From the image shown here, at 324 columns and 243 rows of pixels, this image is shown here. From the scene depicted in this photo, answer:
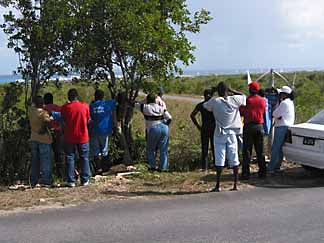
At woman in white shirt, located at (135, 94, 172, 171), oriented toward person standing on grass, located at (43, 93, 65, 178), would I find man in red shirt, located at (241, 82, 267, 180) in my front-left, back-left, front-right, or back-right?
back-left

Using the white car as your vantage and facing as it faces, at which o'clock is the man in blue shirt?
The man in blue shirt is roughly at 7 o'clock from the white car.

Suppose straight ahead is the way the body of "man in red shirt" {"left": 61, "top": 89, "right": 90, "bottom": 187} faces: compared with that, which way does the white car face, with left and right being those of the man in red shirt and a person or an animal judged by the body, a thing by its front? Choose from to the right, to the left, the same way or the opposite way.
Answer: to the right

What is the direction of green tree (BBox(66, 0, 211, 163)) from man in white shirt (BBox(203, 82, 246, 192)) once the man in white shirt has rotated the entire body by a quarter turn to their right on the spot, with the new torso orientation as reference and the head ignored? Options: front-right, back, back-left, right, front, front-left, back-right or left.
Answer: back-left

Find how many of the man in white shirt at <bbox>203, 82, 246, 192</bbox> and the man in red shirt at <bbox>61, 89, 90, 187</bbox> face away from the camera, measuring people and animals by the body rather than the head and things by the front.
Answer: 2

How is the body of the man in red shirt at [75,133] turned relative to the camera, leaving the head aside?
away from the camera

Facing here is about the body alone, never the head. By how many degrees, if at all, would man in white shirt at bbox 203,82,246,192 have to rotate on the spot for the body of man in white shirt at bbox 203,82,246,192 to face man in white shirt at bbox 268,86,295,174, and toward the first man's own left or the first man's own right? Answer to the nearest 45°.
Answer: approximately 45° to the first man's own right

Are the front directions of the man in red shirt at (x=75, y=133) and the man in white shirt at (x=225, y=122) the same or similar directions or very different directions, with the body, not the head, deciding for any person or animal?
same or similar directions

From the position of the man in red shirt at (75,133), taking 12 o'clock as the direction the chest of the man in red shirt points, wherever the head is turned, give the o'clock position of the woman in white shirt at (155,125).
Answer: The woman in white shirt is roughly at 2 o'clock from the man in red shirt.

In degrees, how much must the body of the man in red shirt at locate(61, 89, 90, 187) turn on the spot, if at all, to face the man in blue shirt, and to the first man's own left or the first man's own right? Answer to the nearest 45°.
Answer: approximately 45° to the first man's own right

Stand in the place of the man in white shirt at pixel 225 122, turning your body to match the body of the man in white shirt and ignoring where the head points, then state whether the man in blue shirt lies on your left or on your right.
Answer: on your left

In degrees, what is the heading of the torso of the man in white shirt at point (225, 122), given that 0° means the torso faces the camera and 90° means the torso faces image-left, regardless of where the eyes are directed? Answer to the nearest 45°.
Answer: approximately 180°

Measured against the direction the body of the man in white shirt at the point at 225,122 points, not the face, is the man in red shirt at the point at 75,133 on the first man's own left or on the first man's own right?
on the first man's own left

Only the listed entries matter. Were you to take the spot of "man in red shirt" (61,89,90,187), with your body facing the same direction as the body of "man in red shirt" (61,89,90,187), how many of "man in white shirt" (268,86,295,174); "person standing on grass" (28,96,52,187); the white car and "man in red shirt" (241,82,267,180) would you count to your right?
3

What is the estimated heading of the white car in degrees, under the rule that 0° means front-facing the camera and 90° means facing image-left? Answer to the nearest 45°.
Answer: approximately 225°
